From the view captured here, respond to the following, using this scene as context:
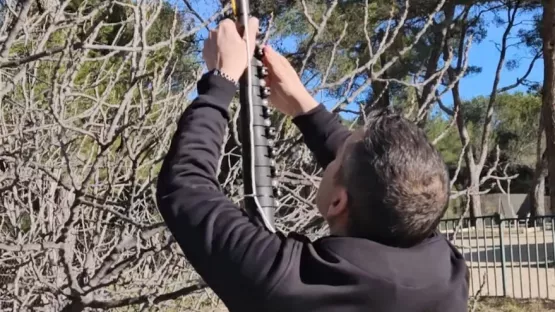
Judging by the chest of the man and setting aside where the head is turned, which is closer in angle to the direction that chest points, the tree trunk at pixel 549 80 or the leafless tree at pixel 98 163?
the leafless tree

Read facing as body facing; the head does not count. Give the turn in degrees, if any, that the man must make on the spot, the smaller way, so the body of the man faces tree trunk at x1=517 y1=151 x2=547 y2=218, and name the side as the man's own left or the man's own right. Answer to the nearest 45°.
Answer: approximately 45° to the man's own right

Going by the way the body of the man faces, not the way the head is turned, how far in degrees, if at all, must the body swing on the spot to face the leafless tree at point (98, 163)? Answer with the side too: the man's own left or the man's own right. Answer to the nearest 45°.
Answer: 0° — they already face it

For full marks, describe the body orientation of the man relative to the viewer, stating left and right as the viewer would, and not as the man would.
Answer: facing away from the viewer and to the left of the viewer

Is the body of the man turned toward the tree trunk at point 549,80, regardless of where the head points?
no

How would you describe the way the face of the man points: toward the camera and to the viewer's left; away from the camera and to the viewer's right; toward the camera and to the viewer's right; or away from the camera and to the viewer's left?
away from the camera and to the viewer's left

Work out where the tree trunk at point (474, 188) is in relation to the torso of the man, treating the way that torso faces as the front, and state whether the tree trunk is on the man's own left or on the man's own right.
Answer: on the man's own right

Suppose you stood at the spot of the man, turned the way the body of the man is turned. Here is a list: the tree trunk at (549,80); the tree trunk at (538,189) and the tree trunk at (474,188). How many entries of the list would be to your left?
0
